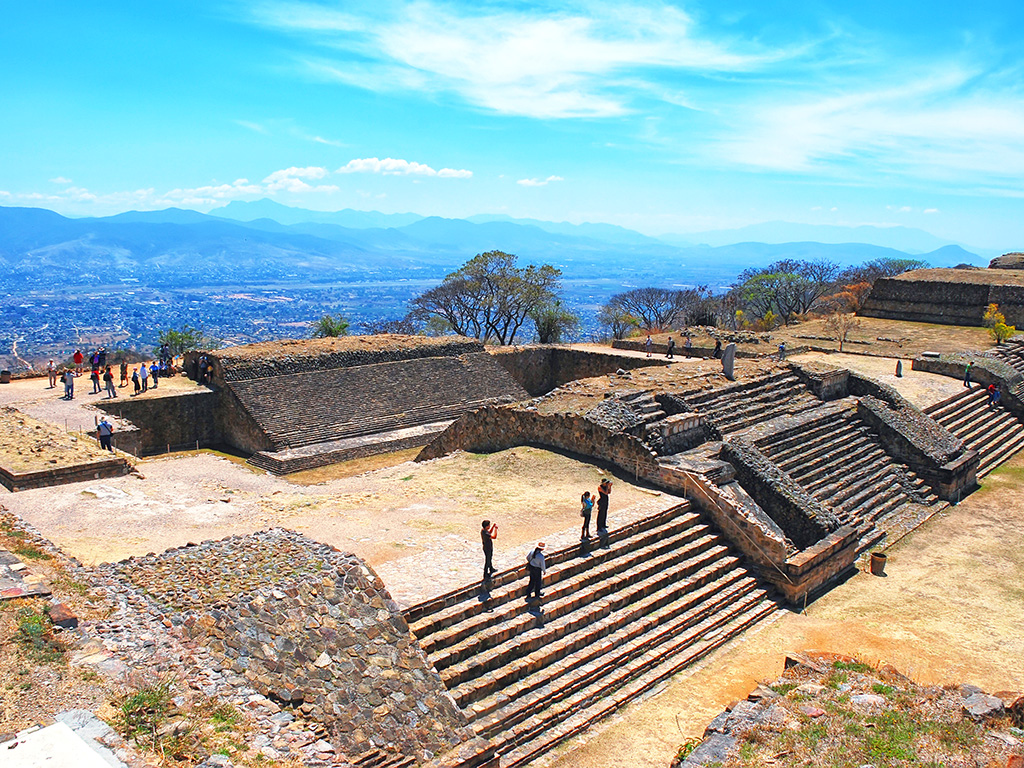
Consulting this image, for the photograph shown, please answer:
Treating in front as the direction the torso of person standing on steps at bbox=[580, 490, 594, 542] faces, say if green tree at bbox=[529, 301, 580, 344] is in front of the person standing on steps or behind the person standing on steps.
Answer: behind
